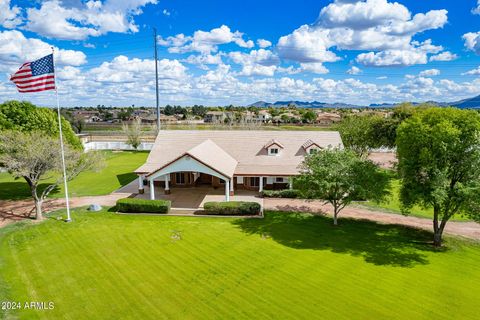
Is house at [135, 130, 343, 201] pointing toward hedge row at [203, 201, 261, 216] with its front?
yes

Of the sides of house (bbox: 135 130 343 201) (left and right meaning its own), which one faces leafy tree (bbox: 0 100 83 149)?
right

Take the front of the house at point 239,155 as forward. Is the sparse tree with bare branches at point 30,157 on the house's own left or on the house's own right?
on the house's own right

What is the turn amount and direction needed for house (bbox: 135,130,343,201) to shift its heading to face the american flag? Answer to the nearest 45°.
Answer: approximately 45° to its right

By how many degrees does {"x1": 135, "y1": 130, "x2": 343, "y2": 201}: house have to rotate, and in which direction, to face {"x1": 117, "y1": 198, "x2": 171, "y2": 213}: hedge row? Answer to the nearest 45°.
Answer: approximately 45° to its right

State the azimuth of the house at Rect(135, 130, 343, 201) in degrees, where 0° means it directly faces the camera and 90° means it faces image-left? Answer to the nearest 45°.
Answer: approximately 0°

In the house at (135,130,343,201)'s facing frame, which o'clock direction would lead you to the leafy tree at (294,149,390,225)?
The leafy tree is roughly at 11 o'clock from the house.

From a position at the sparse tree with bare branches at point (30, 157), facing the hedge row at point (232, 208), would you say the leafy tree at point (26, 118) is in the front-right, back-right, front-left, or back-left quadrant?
back-left

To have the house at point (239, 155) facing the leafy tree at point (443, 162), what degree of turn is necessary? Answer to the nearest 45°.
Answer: approximately 45° to its left

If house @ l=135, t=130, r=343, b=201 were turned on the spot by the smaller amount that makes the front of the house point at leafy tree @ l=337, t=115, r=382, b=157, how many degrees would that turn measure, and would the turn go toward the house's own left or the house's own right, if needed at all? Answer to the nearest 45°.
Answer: approximately 135° to the house's own left
